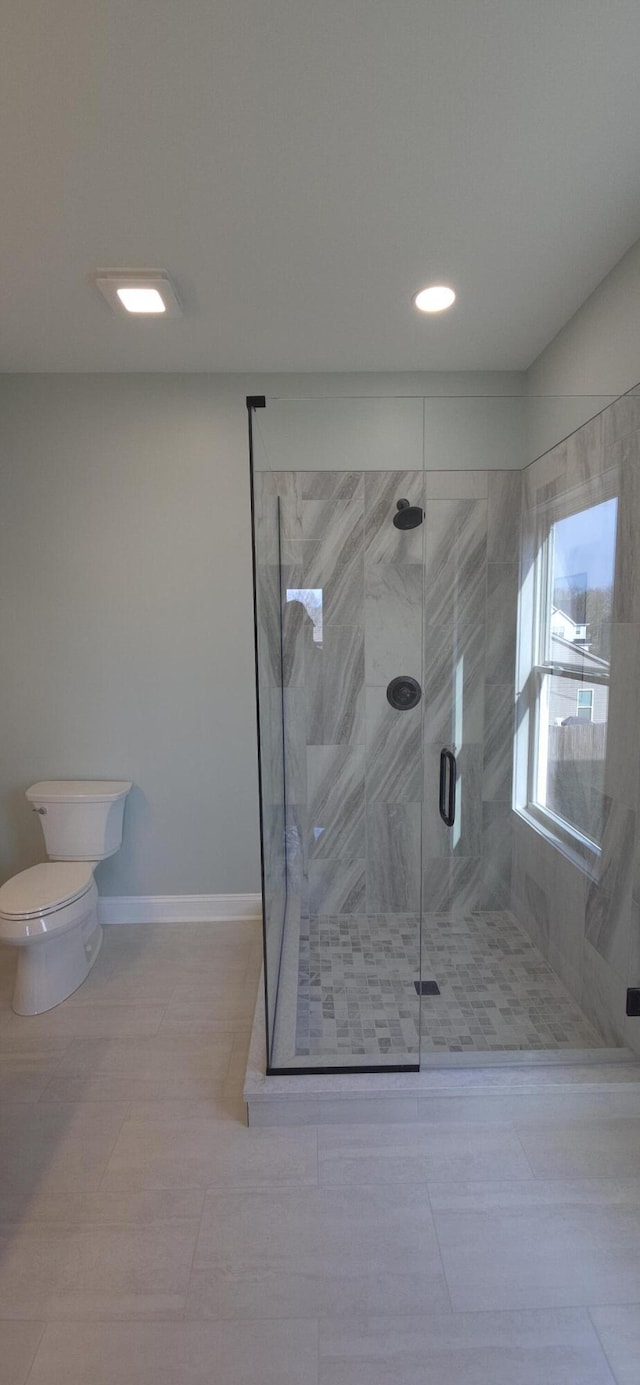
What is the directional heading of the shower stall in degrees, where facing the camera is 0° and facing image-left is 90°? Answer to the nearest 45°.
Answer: approximately 0°
